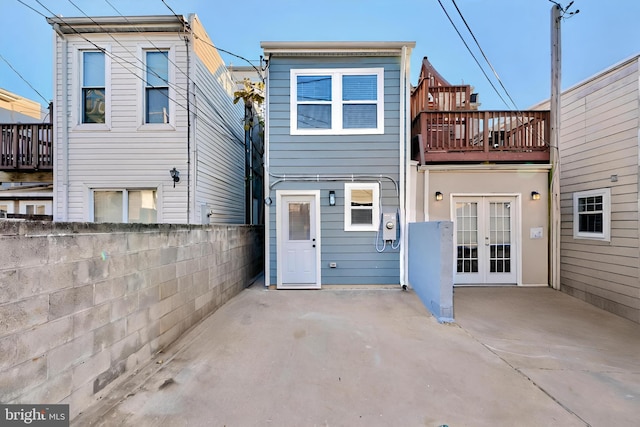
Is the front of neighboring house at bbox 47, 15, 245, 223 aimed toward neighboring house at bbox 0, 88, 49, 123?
no

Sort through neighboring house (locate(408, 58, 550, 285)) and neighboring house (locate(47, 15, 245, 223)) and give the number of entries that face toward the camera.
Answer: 2

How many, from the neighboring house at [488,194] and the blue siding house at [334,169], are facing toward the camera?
2

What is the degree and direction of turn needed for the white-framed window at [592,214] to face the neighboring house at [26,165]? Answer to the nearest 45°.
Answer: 0° — it already faces it

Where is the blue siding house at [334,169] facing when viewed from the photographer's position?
facing the viewer

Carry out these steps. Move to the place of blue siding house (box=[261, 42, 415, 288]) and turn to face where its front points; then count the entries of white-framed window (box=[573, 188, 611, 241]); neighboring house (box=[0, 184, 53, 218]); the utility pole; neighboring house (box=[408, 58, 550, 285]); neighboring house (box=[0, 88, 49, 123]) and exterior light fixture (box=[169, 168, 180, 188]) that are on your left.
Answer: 3

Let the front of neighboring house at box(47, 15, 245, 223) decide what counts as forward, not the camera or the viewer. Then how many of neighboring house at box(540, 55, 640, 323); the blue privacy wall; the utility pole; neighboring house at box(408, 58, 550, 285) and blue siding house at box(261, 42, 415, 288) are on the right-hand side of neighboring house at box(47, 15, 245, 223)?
0

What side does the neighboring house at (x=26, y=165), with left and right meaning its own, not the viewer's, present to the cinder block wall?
front

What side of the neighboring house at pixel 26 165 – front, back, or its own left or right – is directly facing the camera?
back

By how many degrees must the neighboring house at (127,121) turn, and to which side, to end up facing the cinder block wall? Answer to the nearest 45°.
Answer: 0° — it already faces it

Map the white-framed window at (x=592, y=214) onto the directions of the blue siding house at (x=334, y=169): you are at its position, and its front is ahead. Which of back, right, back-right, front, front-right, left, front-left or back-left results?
left

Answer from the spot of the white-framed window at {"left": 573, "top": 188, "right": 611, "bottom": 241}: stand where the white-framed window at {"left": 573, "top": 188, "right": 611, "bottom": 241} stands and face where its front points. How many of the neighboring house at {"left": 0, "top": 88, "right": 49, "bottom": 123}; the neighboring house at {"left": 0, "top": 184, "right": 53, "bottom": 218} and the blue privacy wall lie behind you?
0

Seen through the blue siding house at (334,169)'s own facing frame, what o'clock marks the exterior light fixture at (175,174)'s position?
The exterior light fixture is roughly at 3 o'clock from the blue siding house.
